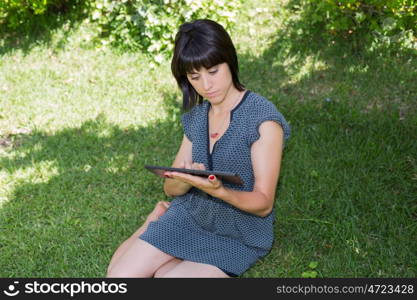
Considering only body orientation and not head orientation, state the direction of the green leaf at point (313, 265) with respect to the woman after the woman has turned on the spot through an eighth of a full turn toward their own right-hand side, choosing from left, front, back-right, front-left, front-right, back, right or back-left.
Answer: back

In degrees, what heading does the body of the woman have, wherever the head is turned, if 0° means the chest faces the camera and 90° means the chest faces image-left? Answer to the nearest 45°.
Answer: approximately 45°
